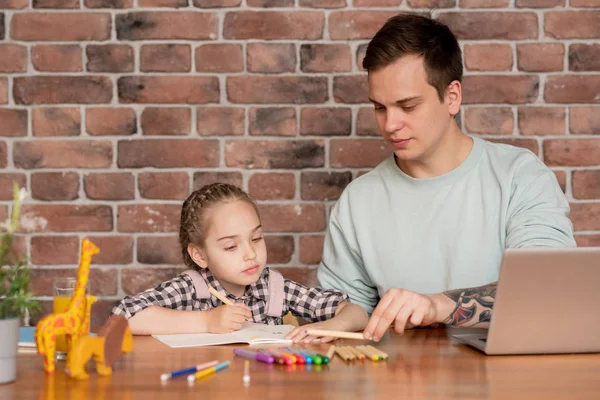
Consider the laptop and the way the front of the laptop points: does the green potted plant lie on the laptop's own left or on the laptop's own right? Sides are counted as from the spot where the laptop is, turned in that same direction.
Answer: on the laptop's own left

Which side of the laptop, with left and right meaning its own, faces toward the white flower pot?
left

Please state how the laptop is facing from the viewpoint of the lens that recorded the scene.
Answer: facing away from the viewer and to the left of the viewer

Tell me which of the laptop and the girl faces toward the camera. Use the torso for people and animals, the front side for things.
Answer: the girl

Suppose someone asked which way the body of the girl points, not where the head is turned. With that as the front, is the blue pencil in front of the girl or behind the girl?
in front

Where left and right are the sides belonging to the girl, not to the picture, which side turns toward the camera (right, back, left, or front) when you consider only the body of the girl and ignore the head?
front

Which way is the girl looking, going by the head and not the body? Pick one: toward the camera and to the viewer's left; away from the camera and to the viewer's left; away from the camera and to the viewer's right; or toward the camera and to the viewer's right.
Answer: toward the camera and to the viewer's right

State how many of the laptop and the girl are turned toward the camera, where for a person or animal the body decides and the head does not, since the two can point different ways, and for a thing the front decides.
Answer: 1

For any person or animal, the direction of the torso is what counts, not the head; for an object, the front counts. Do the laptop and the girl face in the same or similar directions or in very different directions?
very different directions

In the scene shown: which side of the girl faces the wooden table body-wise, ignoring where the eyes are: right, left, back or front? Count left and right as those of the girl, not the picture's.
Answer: front

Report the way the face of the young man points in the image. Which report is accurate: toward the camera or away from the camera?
toward the camera

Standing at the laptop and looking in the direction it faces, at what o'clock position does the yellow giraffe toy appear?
The yellow giraffe toy is roughly at 10 o'clock from the laptop.
